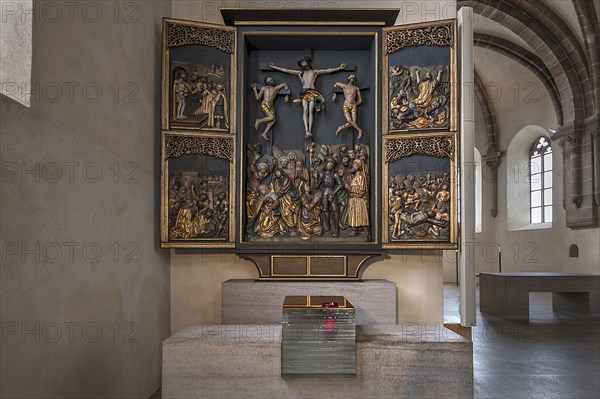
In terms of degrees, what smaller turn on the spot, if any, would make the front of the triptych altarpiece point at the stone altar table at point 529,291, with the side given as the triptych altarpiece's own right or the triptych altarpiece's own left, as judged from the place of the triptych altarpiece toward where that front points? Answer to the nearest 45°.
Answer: approximately 135° to the triptych altarpiece's own left

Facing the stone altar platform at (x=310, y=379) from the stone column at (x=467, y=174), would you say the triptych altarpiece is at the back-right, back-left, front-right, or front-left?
front-right

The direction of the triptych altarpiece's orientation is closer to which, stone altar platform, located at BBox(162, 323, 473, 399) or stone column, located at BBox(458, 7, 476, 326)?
the stone altar platform

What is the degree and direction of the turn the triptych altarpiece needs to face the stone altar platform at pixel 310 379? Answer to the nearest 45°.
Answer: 0° — it already faces it

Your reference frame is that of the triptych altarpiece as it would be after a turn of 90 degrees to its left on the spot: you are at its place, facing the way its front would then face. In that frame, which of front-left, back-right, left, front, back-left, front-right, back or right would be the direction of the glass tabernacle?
right

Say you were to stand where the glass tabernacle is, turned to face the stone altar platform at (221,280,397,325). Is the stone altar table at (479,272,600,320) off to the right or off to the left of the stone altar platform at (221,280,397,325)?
right

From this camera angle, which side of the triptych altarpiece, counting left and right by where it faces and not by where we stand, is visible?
front

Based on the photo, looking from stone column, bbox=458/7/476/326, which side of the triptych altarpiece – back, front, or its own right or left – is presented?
left
